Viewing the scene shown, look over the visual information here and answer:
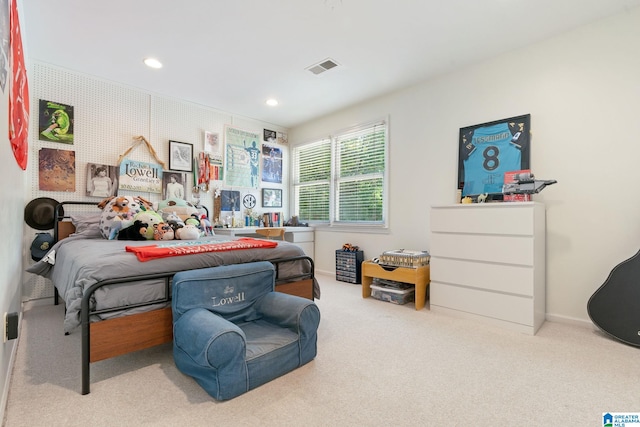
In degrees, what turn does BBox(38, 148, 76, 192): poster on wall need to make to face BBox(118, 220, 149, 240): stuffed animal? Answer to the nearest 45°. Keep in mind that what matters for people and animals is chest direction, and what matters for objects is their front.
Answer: approximately 45° to its left

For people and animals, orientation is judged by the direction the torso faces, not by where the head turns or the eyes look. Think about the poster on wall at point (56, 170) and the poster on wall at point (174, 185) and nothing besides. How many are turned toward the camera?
2

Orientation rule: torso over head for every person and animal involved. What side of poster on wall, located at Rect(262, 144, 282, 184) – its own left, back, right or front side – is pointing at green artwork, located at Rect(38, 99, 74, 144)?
right

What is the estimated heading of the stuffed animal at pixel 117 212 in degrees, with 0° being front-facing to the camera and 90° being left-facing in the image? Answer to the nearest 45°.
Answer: approximately 315°

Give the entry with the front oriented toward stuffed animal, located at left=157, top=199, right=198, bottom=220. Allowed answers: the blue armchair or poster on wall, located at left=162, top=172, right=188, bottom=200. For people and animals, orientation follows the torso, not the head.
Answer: the poster on wall

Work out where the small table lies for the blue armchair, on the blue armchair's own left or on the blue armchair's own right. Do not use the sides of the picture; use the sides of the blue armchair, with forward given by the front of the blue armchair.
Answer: on the blue armchair's own left

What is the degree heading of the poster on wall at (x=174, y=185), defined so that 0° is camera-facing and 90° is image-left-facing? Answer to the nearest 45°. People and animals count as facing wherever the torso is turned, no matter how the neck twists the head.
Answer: approximately 0°

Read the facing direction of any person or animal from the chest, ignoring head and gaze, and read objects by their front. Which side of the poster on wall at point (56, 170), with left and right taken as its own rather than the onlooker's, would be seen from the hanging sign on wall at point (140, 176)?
left

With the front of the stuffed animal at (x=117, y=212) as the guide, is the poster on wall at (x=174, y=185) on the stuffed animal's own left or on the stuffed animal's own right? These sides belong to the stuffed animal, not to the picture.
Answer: on the stuffed animal's own left

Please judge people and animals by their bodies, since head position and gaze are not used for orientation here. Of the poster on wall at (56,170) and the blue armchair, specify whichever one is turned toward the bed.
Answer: the poster on wall

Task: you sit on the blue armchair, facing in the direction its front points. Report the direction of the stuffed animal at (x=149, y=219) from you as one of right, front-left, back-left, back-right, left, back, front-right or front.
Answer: back

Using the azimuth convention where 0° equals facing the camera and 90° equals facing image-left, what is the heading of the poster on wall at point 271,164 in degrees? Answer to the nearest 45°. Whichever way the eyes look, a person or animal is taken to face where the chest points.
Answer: approximately 315°
